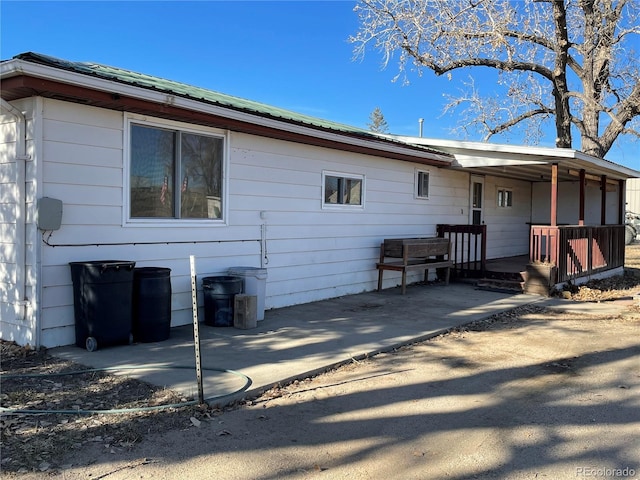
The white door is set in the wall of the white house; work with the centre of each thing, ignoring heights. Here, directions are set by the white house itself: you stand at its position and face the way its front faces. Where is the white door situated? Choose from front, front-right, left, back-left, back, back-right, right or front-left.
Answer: left

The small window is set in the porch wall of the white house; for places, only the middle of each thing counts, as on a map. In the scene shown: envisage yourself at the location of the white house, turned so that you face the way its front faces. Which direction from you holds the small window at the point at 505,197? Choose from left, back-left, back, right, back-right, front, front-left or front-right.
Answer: left

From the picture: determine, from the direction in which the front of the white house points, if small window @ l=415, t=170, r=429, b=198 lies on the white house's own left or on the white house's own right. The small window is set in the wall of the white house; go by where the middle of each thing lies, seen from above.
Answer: on the white house's own left
